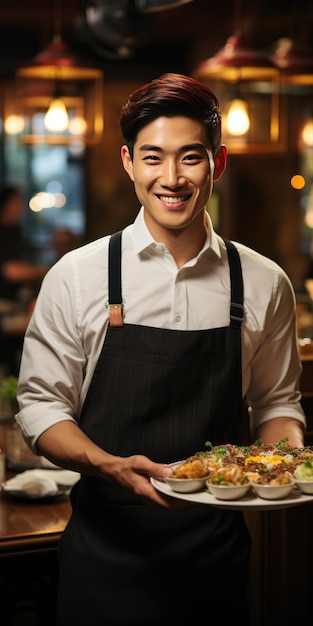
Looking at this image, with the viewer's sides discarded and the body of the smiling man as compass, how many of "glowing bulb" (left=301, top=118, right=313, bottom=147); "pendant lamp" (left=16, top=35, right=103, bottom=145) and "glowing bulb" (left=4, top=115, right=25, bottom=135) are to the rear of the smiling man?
3

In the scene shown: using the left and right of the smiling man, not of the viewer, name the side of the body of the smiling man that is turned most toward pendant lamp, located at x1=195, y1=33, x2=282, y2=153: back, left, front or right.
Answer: back

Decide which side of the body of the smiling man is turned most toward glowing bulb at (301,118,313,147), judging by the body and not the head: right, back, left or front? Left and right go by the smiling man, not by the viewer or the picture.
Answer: back

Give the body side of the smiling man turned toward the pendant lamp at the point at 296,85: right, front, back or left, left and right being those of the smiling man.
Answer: back

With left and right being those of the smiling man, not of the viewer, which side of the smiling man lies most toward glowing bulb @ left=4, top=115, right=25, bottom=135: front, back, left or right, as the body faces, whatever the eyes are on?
back

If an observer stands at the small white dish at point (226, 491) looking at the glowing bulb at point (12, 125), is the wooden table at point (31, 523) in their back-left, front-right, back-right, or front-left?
front-left

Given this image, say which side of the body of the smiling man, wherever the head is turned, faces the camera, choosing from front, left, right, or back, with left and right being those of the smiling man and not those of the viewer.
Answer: front
